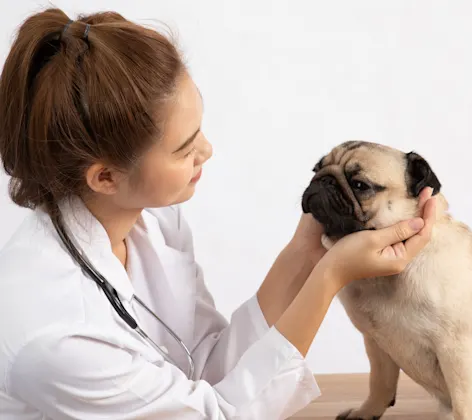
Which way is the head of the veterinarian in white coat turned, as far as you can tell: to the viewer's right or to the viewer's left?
to the viewer's right

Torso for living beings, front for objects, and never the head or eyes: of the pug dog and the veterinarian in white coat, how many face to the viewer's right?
1

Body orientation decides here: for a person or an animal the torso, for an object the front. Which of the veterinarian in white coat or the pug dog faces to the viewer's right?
the veterinarian in white coat

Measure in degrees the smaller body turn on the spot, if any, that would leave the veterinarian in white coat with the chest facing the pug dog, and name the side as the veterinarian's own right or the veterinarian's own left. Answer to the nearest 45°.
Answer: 0° — they already face it

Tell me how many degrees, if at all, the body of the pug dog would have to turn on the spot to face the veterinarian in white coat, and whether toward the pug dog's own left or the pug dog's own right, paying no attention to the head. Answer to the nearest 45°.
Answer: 0° — it already faces them

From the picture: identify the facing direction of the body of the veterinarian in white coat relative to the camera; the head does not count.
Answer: to the viewer's right

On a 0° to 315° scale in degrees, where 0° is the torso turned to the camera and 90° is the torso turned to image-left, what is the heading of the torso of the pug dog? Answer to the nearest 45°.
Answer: approximately 45°
